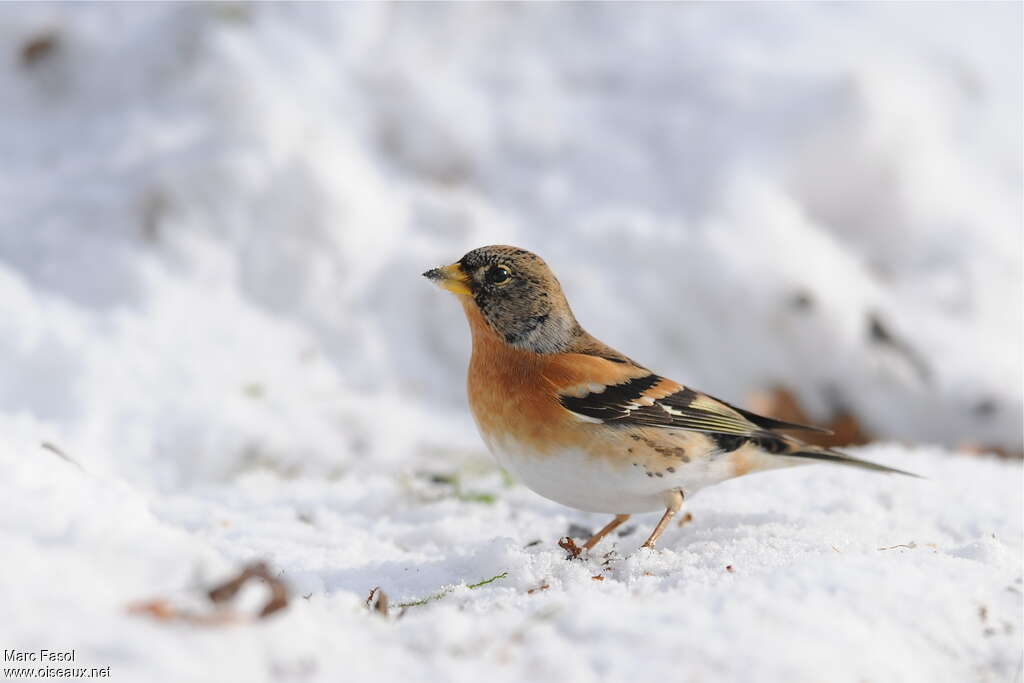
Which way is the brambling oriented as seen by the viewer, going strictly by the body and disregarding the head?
to the viewer's left

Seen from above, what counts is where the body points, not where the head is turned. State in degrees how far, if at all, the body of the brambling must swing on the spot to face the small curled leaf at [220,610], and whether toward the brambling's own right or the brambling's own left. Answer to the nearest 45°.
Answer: approximately 90° to the brambling's own left

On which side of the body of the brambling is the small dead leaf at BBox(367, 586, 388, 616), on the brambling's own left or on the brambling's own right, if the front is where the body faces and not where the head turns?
on the brambling's own left
